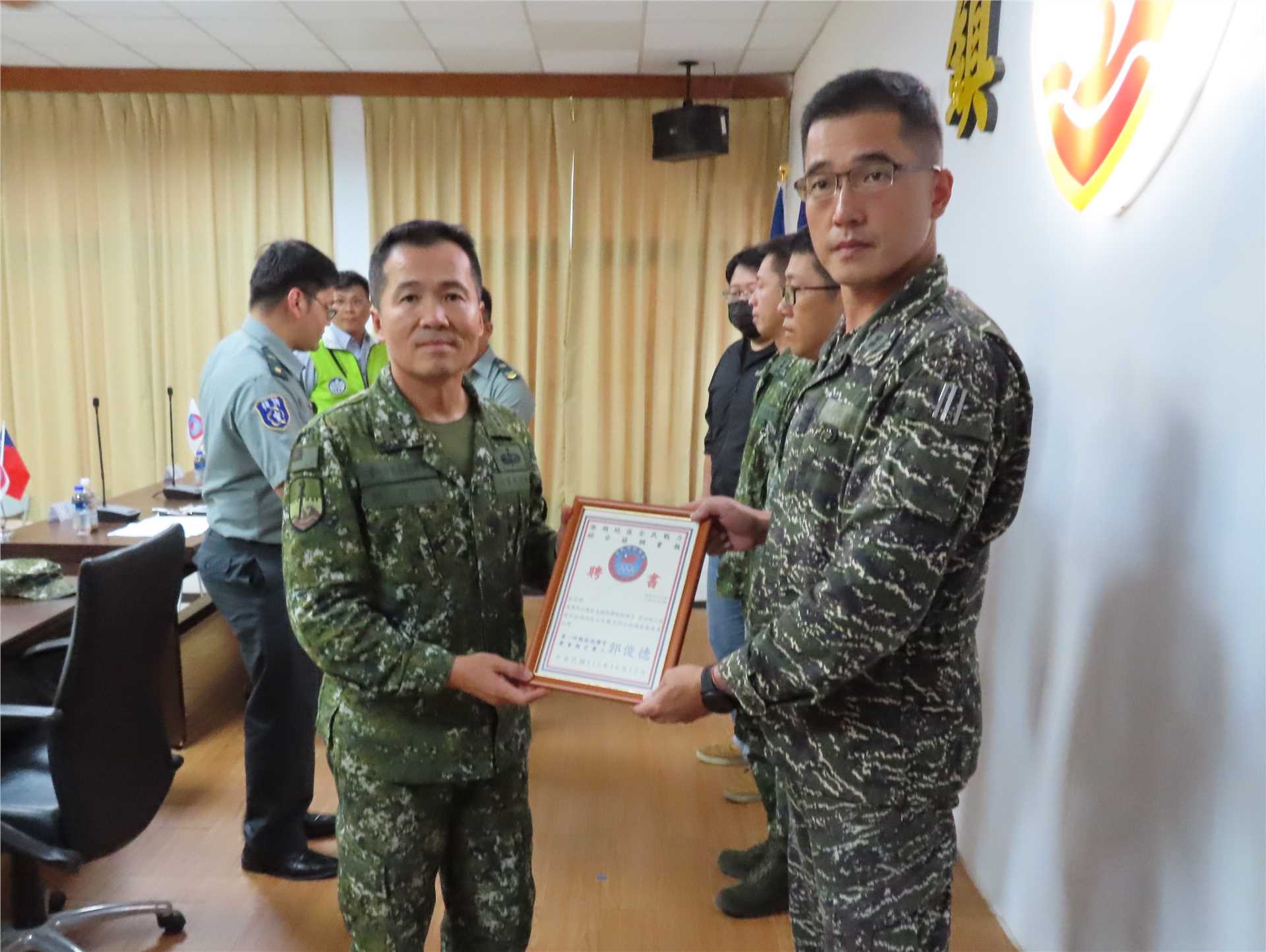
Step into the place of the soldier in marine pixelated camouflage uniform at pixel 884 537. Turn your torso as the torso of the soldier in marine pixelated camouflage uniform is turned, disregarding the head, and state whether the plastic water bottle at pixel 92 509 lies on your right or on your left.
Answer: on your right

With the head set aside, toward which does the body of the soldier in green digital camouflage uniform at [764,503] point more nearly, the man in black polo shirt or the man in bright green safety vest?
the man in bright green safety vest

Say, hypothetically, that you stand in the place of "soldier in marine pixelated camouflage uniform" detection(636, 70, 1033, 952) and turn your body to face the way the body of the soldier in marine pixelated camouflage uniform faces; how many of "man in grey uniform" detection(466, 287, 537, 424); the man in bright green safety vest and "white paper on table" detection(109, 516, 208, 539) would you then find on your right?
3

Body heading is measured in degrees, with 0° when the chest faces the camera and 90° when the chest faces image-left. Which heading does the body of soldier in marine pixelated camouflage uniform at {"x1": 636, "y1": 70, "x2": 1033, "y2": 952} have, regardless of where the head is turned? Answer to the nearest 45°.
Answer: approximately 45°

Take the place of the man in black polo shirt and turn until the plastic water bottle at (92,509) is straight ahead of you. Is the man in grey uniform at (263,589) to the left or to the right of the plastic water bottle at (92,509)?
left

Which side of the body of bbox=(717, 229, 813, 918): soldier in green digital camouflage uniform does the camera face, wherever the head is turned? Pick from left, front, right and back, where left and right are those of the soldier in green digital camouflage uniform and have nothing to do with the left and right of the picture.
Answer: left
